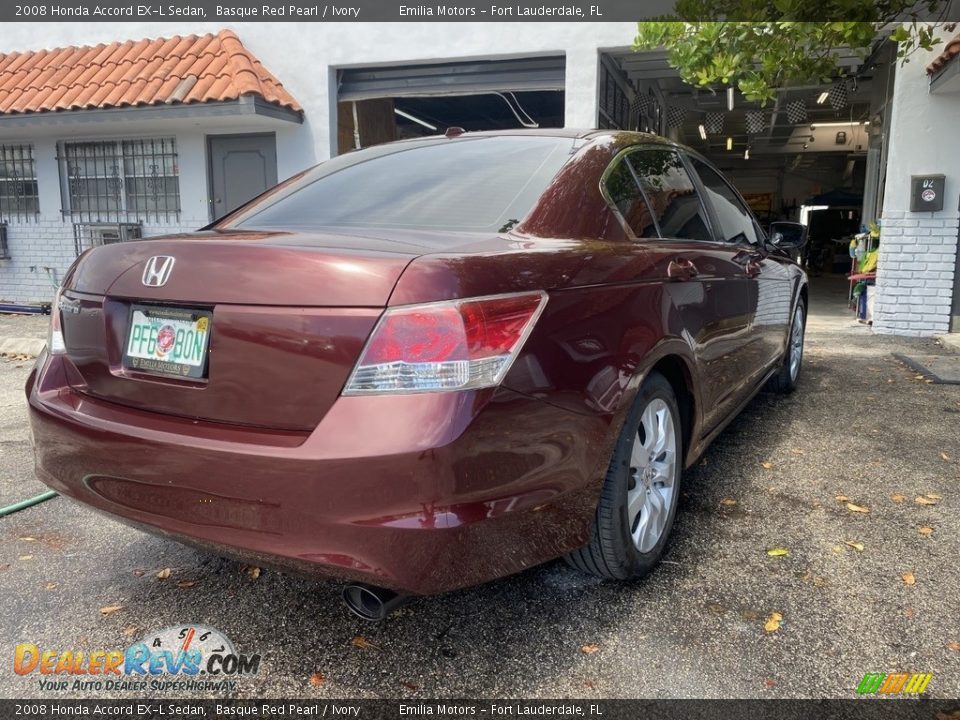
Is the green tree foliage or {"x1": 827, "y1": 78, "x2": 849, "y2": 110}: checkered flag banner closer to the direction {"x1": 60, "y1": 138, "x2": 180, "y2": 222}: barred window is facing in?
the green tree foliage

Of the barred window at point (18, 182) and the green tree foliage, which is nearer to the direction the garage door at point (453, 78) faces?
the green tree foliage

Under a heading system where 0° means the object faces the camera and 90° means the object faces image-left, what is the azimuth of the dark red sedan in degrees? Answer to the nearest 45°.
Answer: approximately 225°

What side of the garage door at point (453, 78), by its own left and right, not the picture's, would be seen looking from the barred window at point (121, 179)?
right

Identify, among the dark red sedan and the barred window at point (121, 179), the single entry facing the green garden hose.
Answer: the barred window

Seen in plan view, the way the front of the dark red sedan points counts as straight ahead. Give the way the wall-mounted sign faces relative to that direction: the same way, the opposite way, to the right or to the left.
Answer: the opposite way

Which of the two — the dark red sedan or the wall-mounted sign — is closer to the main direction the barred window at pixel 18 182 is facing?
the dark red sedan

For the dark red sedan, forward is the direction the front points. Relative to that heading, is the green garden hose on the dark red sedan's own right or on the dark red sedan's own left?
on the dark red sedan's own left

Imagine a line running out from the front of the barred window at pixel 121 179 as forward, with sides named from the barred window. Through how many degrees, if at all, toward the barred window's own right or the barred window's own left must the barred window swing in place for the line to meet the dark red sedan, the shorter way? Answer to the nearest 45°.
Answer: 0° — it already faces it

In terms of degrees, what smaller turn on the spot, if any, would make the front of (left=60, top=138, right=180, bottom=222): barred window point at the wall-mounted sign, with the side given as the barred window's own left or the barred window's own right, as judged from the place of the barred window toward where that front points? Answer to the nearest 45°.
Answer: approximately 45° to the barred window's own left

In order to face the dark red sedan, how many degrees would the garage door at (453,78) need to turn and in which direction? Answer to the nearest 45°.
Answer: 0° — it already faces it

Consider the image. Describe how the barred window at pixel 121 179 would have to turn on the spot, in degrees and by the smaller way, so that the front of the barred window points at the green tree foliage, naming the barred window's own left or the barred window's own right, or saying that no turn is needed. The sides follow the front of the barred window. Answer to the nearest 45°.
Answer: approximately 45° to the barred window's own left
